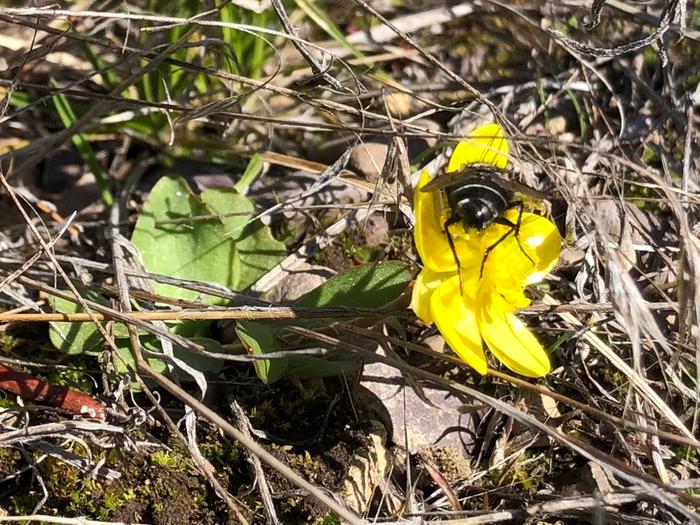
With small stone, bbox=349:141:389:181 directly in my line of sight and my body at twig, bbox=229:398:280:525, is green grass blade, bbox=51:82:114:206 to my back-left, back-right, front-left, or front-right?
front-left

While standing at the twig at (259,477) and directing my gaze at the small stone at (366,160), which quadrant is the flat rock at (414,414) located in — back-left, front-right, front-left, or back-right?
front-right

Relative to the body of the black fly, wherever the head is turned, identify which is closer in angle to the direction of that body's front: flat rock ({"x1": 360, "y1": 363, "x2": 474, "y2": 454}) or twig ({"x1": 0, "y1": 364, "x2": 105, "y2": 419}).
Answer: the flat rock

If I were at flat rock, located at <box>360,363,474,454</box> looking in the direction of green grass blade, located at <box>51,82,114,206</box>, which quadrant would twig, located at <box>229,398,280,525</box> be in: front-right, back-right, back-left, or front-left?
front-left

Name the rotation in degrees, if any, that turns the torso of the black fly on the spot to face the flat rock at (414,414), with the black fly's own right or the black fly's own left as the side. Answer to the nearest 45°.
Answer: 0° — it already faces it
